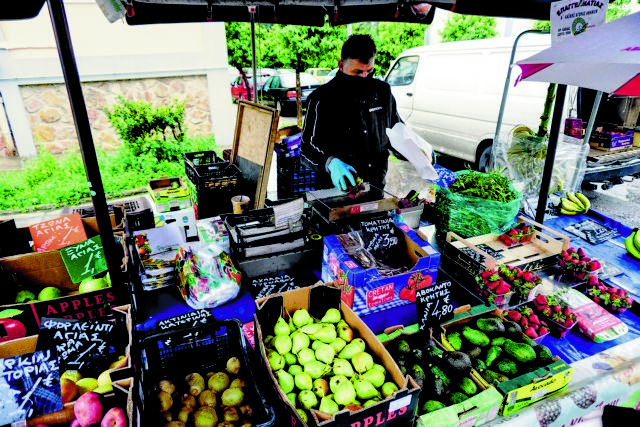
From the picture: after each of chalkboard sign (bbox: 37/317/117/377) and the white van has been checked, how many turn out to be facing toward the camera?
1

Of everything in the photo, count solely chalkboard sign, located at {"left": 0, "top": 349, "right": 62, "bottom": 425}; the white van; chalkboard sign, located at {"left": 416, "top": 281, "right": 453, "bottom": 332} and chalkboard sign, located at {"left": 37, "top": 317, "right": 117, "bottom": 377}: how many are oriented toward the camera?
3

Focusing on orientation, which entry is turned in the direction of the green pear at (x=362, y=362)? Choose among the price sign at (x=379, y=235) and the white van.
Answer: the price sign

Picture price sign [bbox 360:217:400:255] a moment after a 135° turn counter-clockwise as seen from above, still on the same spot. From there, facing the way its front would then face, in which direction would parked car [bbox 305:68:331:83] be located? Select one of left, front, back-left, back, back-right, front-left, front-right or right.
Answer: front-left

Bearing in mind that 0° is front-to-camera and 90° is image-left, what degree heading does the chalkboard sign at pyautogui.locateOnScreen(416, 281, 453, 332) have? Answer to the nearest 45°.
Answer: approximately 0°

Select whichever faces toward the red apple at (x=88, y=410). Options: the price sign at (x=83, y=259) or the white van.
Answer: the price sign

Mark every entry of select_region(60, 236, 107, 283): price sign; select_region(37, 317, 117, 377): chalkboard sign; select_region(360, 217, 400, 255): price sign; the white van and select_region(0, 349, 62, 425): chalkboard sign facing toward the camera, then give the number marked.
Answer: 4

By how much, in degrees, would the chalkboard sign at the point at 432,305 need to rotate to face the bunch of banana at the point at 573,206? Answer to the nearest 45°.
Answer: approximately 135° to its left

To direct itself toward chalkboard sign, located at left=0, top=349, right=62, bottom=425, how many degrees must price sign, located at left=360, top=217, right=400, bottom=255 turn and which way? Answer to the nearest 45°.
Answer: approximately 45° to its right

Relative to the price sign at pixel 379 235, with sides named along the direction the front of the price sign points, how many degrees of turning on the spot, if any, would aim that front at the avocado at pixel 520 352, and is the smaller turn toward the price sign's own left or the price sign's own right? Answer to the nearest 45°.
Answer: approximately 45° to the price sign's own left

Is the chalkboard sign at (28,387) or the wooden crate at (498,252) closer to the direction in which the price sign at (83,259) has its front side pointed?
the chalkboard sign

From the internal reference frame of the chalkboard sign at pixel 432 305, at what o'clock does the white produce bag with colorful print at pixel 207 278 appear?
The white produce bag with colorful print is roughly at 3 o'clock from the chalkboard sign.
